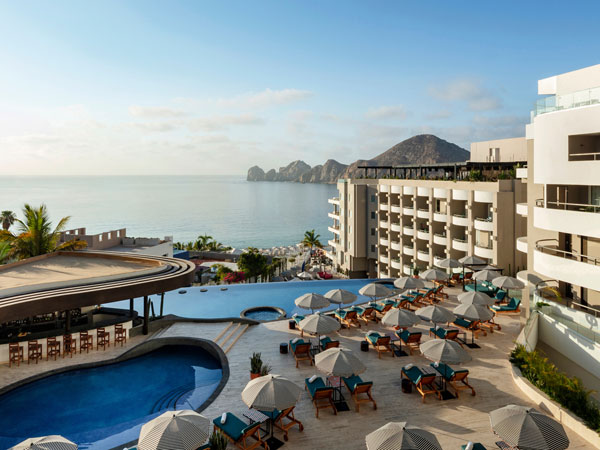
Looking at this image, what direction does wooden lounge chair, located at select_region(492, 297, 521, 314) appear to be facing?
to the viewer's left
